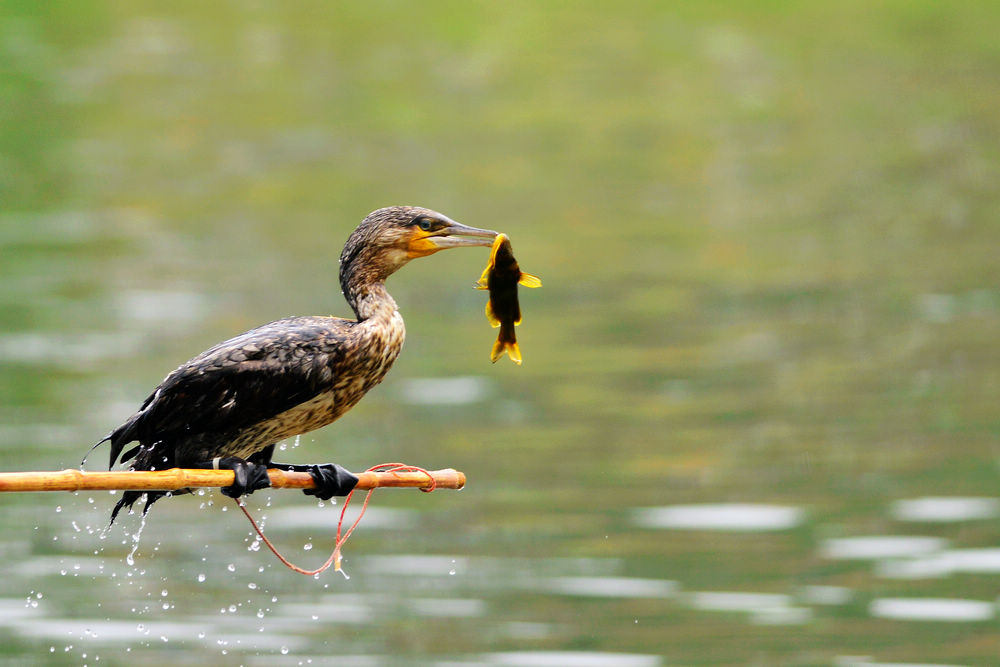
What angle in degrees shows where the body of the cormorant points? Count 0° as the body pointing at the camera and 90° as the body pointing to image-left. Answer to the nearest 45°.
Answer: approximately 270°
